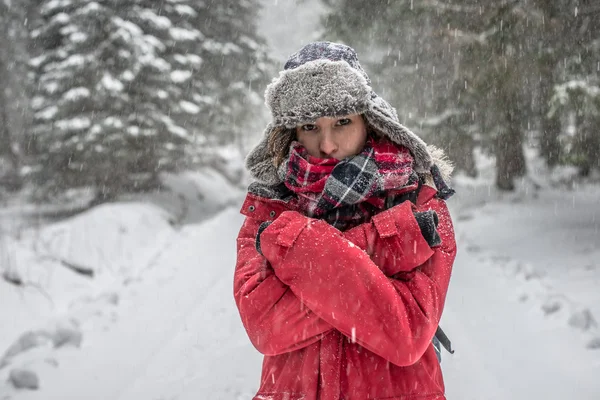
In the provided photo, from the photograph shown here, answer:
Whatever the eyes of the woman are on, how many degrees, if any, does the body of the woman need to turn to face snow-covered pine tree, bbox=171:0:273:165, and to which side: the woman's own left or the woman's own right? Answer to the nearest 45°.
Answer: approximately 180°

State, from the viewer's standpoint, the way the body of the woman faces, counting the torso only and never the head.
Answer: toward the camera

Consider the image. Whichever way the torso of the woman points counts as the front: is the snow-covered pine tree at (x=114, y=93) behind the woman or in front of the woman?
behind
